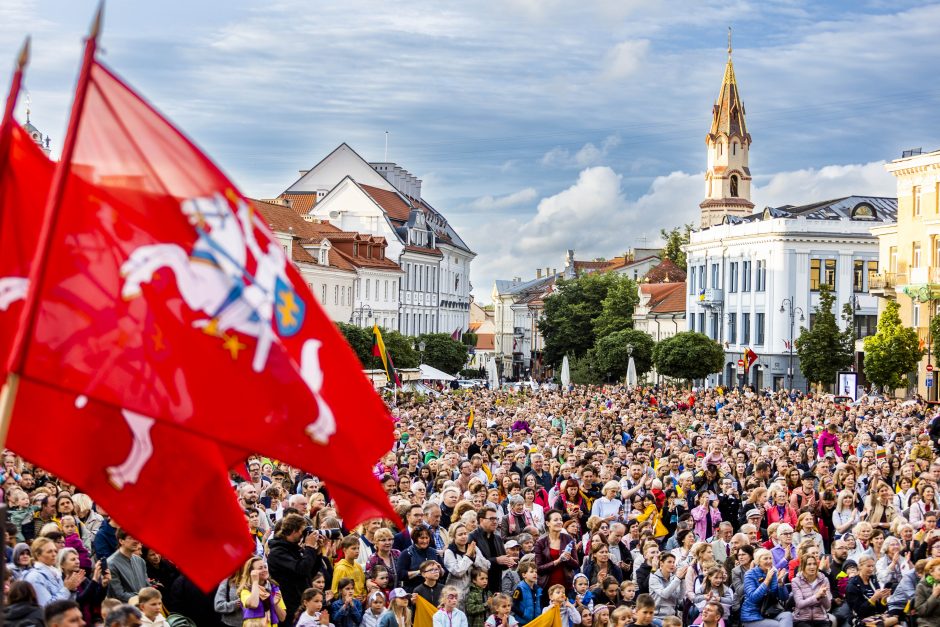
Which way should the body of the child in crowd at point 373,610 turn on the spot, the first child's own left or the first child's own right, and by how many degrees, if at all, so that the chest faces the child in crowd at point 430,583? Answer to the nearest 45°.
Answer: approximately 90° to the first child's own left

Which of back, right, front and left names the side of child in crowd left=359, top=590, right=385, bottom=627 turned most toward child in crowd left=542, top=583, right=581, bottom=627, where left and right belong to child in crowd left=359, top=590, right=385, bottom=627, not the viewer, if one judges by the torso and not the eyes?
left

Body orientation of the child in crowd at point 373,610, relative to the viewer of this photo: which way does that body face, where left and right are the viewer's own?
facing the viewer and to the right of the viewer

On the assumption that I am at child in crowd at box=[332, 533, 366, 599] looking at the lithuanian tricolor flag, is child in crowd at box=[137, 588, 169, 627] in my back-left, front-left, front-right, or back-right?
back-left

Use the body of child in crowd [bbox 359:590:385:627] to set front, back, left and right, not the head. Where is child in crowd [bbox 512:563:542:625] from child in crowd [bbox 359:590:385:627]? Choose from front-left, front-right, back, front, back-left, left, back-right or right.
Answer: left

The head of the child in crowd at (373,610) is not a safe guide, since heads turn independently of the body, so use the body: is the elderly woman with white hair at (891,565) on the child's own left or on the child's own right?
on the child's own left

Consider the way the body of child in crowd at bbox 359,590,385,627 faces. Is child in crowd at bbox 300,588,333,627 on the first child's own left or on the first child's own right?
on the first child's own right

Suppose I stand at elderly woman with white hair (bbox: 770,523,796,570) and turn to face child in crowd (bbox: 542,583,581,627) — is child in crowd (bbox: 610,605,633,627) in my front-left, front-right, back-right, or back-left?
front-left

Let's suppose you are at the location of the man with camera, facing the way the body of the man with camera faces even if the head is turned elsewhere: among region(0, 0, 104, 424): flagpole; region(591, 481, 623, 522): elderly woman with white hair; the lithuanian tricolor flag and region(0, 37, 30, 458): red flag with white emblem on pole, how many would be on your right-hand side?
2

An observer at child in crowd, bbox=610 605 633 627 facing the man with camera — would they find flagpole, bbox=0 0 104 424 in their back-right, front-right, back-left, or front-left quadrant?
front-left

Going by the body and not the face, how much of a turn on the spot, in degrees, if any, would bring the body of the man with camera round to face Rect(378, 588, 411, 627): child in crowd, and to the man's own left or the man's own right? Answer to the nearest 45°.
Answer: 0° — they already face them

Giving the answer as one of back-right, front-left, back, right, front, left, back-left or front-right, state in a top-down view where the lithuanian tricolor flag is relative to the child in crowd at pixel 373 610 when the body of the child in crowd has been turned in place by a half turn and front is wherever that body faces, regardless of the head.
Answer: front-right
